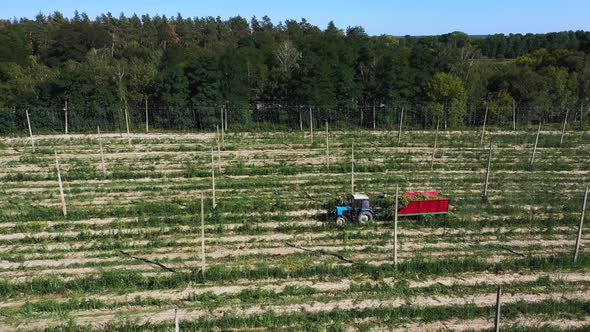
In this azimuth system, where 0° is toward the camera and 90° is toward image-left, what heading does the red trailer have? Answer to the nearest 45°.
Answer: approximately 90°

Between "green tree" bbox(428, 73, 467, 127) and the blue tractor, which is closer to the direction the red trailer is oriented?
the blue tractor

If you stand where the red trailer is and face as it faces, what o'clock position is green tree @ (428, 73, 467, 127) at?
The green tree is roughly at 3 o'clock from the red trailer.

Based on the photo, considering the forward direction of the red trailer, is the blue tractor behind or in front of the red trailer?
in front
